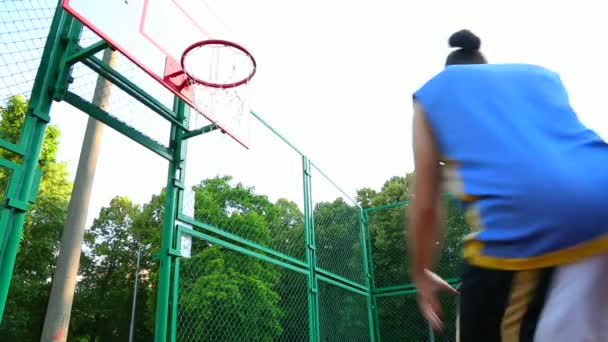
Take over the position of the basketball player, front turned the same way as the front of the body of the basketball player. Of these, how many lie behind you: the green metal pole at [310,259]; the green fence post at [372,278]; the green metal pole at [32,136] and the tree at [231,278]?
0

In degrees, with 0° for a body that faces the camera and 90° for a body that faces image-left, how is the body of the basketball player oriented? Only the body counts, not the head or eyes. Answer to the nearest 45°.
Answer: approximately 135°

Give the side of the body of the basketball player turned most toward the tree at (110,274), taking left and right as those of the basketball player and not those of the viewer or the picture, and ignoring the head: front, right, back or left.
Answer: front

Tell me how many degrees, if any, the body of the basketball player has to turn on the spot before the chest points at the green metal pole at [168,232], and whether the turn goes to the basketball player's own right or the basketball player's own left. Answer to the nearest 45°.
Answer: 0° — they already face it

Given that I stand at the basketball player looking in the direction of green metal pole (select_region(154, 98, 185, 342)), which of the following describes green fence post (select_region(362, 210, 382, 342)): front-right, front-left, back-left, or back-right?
front-right

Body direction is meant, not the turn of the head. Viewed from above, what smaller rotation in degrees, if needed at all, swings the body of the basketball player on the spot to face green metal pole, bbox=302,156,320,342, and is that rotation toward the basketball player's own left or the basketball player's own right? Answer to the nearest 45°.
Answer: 0° — they already face it

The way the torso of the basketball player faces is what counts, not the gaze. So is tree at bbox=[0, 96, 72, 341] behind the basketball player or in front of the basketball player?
in front

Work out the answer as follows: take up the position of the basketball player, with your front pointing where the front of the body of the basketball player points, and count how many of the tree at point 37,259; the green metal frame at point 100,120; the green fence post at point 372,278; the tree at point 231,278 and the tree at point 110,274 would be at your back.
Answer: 0

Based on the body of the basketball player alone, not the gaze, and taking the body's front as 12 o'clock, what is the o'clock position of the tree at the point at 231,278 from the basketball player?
The tree is roughly at 12 o'clock from the basketball player.

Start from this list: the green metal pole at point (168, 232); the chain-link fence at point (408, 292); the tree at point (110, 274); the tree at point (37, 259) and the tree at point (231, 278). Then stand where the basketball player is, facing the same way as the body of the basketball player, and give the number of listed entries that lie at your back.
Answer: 0

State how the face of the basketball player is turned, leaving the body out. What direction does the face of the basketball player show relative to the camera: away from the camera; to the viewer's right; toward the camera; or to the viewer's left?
away from the camera

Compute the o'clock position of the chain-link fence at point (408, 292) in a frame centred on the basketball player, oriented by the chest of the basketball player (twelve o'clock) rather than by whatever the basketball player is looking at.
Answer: The chain-link fence is roughly at 1 o'clock from the basketball player.
